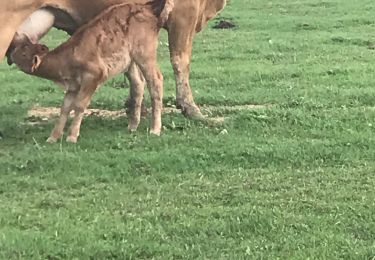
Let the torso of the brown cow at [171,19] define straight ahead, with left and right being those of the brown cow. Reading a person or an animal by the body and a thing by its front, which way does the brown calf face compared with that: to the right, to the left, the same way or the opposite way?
the opposite way

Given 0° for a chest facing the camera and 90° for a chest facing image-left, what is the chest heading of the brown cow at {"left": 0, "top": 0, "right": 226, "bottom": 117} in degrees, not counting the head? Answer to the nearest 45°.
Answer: approximately 270°

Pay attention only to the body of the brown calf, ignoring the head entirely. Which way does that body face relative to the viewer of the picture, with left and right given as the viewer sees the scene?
facing to the left of the viewer
